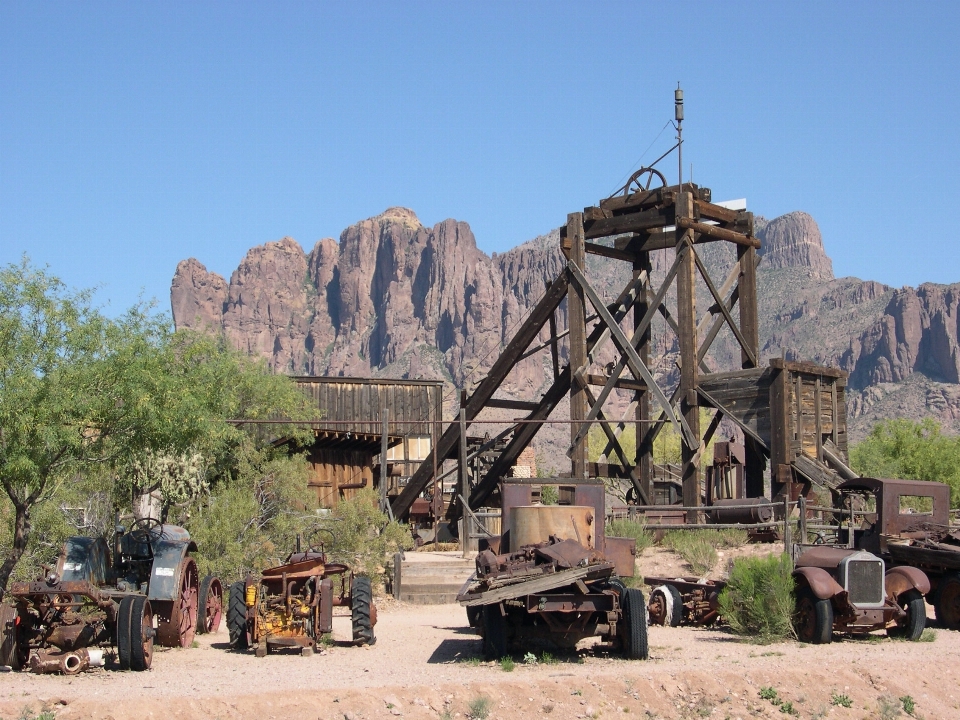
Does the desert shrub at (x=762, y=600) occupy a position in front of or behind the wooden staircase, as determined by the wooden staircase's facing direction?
in front

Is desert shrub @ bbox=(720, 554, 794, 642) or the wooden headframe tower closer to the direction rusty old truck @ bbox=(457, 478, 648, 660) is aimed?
the wooden headframe tower

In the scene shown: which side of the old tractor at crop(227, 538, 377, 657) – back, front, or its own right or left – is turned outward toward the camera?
front

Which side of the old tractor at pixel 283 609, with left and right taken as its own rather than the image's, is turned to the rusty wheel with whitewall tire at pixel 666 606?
left

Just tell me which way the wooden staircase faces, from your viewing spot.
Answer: facing the viewer

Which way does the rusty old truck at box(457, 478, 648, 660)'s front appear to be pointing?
away from the camera

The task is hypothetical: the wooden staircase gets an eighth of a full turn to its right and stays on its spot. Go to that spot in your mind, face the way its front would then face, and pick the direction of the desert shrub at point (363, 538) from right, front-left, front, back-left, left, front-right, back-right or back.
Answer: right

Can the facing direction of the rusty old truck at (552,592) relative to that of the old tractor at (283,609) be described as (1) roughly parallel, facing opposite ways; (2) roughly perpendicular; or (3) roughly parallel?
roughly parallel, facing opposite ways

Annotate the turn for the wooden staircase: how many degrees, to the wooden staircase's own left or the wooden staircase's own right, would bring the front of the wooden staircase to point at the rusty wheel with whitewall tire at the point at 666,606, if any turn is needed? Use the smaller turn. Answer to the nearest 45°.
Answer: approximately 45° to the wooden staircase's own left

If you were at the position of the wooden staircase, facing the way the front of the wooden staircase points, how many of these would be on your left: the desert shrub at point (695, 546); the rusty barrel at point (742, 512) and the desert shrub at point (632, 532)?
3

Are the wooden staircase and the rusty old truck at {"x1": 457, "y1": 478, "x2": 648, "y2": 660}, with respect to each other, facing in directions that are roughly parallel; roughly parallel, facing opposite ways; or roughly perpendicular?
roughly parallel, facing opposite ways

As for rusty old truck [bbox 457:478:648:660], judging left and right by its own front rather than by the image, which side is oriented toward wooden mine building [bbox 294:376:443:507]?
front
